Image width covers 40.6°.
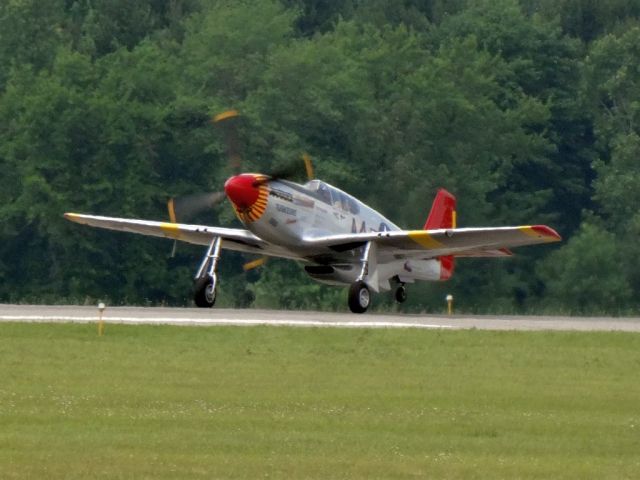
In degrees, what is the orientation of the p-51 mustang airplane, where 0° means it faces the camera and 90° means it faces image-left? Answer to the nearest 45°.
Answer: approximately 45°
